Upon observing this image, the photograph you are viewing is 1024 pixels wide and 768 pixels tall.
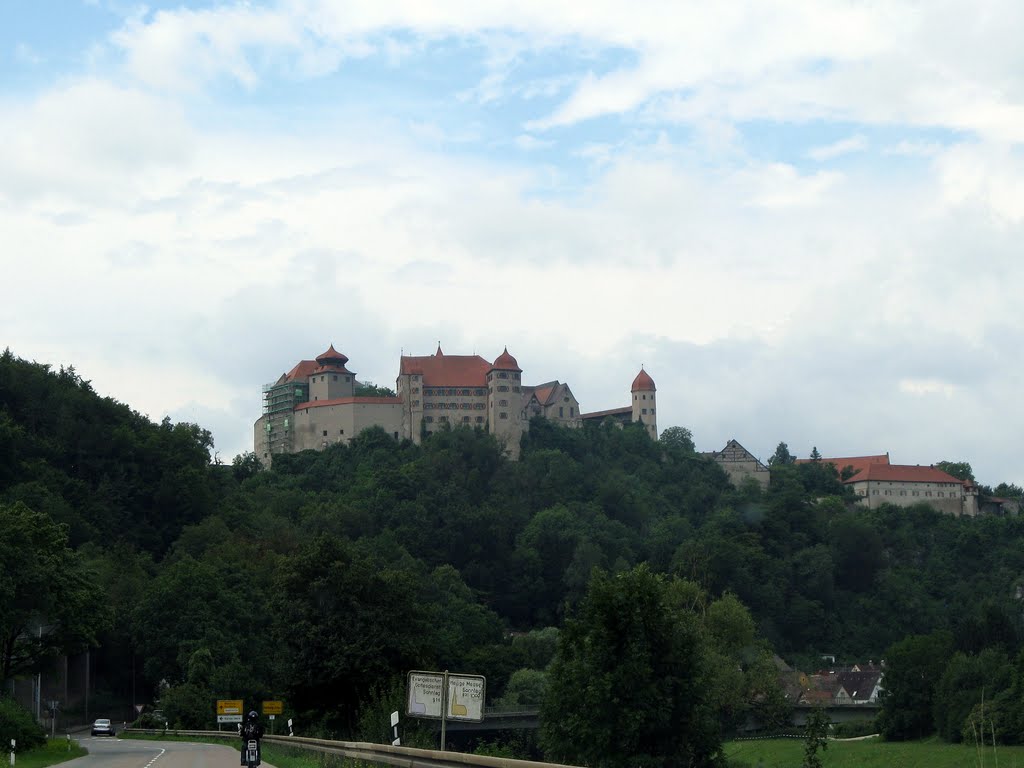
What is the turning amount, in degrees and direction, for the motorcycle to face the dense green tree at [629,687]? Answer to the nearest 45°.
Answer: approximately 45° to its right

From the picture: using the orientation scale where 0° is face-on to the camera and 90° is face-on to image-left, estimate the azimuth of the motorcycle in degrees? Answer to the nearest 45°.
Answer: approximately 180°
